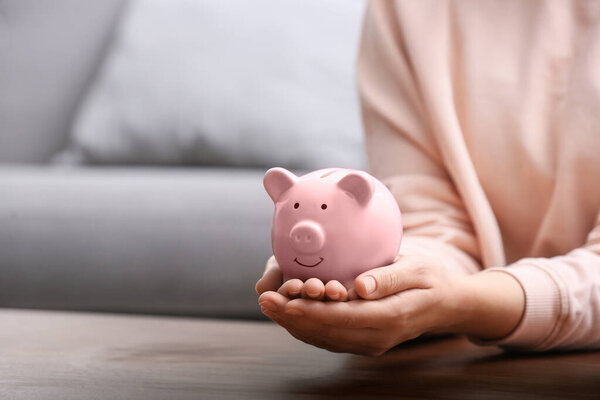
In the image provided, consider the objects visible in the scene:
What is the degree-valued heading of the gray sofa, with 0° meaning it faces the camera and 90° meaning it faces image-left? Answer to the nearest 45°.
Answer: approximately 0°

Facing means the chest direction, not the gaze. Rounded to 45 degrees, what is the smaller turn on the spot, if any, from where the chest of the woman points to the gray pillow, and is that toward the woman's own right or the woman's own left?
approximately 90° to the woman's own right

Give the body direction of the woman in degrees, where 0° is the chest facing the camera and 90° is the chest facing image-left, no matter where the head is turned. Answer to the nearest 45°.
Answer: approximately 45°
